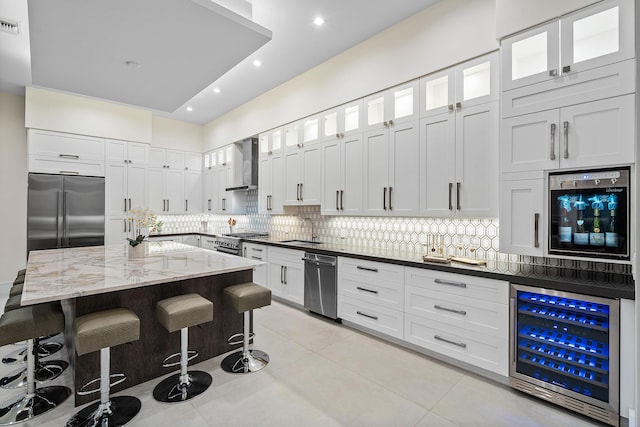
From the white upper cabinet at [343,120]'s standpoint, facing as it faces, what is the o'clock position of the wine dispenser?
The wine dispenser is roughly at 9 o'clock from the white upper cabinet.

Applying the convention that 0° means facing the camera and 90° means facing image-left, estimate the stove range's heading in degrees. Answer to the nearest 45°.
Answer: approximately 45°

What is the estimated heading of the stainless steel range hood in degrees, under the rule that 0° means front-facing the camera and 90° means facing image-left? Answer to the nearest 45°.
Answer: approximately 45°

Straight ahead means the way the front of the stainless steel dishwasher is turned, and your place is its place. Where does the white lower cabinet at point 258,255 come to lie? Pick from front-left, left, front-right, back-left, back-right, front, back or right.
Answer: right

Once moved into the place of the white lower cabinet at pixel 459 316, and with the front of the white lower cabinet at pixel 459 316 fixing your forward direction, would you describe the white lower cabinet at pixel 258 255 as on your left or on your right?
on your right

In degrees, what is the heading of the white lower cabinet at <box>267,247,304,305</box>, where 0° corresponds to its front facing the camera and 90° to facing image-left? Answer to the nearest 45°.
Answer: approximately 45°

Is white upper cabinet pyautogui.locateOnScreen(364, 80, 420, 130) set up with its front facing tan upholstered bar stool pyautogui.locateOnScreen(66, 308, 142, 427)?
yes

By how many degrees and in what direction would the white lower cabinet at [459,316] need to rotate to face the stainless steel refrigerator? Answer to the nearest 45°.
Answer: approximately 45° to its right

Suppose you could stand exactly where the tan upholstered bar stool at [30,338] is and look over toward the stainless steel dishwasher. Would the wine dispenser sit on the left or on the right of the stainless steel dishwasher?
right

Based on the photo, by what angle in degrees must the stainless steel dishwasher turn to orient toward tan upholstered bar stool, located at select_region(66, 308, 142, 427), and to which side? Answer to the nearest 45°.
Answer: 0° — it already faces it

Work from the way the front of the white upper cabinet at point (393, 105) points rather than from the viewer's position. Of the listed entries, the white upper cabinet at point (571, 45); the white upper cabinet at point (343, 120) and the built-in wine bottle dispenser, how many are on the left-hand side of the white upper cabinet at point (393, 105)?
2

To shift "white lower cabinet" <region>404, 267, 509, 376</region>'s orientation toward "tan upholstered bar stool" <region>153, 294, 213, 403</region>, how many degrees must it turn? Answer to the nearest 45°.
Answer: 0° — it already faces it

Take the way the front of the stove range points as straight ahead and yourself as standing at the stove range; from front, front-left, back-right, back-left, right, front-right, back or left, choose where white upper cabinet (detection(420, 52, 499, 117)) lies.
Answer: left
